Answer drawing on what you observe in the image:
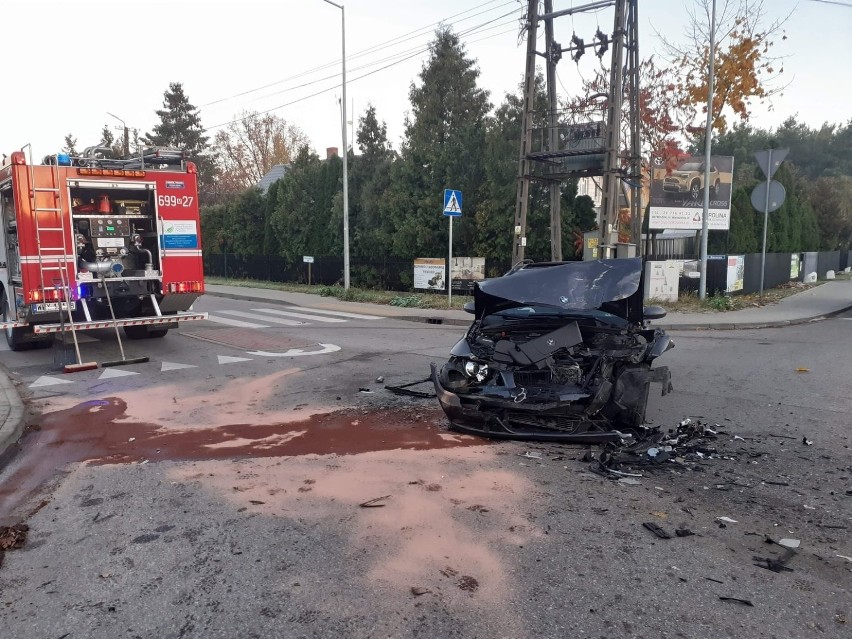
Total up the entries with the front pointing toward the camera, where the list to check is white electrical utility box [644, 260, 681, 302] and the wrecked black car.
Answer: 2

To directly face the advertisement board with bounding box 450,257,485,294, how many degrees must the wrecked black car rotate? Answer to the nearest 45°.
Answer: approximately 180°

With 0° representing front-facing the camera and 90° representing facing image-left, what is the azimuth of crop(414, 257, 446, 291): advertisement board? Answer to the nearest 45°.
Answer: approximately 0°

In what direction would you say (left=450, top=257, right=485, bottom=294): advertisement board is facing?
toward the camera

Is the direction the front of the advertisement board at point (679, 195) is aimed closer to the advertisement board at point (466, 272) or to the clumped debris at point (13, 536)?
the clumped debris

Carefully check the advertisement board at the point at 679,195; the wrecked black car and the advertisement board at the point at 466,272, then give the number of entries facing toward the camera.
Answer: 3

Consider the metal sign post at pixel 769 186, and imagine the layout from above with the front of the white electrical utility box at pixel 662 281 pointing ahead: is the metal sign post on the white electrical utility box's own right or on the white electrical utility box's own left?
on the white electrical utility box's own left

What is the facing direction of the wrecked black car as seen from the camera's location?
facing the viewer

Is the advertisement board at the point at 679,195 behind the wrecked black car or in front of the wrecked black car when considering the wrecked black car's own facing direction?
behind

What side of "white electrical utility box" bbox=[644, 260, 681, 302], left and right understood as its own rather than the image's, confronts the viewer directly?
front
